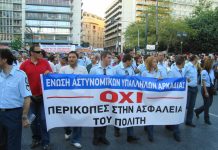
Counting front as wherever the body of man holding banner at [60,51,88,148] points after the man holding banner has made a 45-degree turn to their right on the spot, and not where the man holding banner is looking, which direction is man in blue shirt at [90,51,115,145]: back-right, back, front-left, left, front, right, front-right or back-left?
back

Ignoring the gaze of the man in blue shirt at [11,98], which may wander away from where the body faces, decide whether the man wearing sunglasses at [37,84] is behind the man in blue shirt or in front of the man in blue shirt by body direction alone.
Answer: behind

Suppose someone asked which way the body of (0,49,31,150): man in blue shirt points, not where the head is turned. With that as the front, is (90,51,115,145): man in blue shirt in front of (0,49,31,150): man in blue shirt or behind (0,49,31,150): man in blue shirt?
behind

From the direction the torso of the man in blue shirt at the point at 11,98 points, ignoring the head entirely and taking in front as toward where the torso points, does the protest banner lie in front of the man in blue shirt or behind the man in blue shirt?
behind

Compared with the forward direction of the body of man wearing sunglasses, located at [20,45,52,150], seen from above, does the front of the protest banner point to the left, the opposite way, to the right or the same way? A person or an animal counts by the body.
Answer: the same way

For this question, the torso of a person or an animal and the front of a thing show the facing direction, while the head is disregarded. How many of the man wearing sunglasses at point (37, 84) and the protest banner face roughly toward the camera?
2

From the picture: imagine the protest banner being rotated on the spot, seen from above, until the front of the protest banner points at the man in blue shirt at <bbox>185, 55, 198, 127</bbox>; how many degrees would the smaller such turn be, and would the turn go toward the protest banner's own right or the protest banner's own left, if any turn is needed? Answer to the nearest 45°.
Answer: approximately 135° to the protest banner's own left

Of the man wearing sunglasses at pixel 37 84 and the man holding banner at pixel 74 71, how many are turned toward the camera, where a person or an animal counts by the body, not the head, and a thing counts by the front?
2

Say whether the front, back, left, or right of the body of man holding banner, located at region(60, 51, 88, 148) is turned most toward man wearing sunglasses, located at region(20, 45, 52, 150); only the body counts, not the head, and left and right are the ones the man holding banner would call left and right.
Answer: right

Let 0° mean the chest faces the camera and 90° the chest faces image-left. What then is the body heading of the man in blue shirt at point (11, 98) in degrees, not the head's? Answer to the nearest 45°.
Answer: approximately 45°

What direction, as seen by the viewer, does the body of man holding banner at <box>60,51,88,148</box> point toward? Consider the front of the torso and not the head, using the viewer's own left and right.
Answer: facing the viewer

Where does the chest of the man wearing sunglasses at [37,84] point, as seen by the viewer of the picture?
toward the camera

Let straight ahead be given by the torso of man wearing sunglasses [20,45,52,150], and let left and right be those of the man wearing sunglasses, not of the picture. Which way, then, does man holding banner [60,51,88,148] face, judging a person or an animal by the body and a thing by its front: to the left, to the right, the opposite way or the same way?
the same way

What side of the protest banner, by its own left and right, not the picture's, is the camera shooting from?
front
